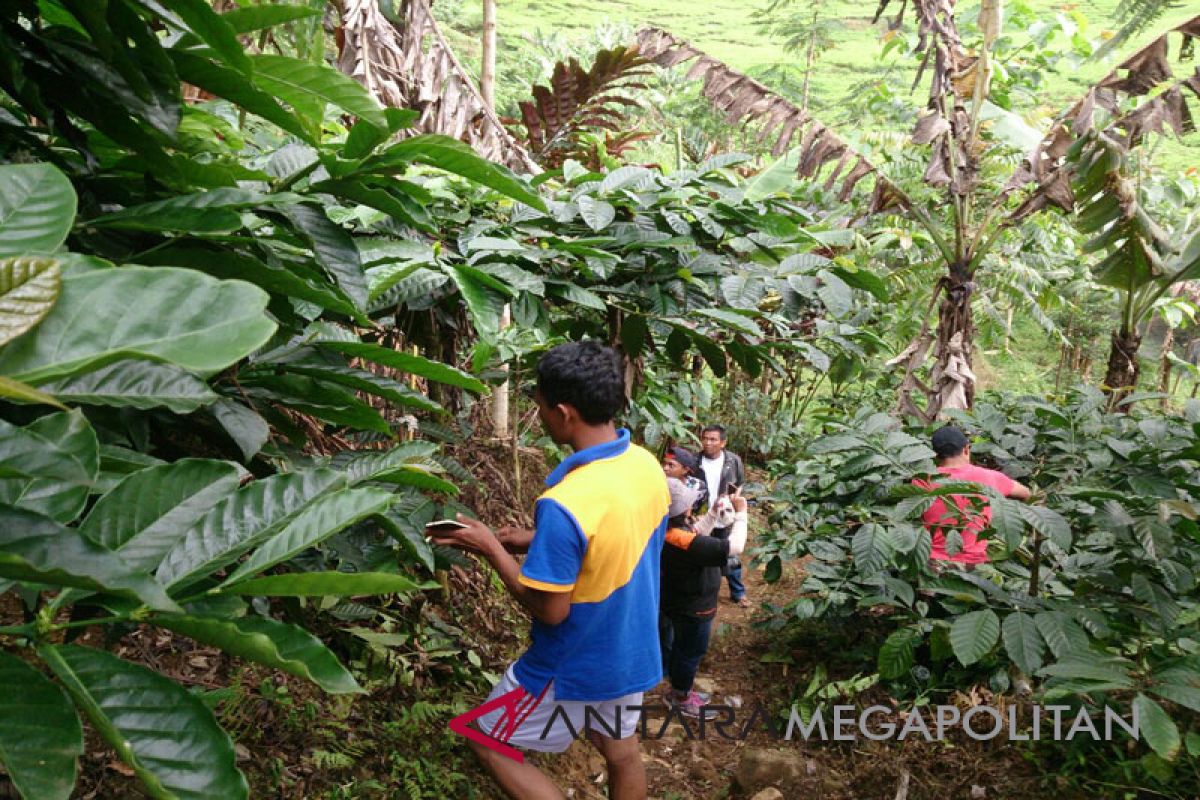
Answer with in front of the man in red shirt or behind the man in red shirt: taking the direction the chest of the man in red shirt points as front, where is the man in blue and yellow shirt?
behind

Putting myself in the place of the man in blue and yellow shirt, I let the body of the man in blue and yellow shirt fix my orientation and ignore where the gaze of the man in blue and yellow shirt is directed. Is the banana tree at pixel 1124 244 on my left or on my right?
on my right

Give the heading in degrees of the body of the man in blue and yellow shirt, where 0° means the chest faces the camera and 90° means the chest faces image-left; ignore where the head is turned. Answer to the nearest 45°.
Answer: approximately 135°

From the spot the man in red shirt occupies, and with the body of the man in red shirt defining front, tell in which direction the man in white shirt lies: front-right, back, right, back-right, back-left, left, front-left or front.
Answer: front-left

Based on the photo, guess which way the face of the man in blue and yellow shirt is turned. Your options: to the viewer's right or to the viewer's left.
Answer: to the viewer's left

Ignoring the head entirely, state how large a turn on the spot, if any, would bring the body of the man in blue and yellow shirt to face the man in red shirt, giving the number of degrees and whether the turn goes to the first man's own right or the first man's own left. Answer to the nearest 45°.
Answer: approximately 90° to the first man's own right

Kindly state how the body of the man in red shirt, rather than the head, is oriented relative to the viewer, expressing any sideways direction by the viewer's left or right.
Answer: facing away from the viewer

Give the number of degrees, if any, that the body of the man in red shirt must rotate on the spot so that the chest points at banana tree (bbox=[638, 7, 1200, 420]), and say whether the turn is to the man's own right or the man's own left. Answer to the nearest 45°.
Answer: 0° — they already face it

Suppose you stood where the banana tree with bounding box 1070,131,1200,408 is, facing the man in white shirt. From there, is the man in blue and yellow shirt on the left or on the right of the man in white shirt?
left

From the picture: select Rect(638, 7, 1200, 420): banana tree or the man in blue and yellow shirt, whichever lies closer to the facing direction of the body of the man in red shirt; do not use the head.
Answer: the banana tree
